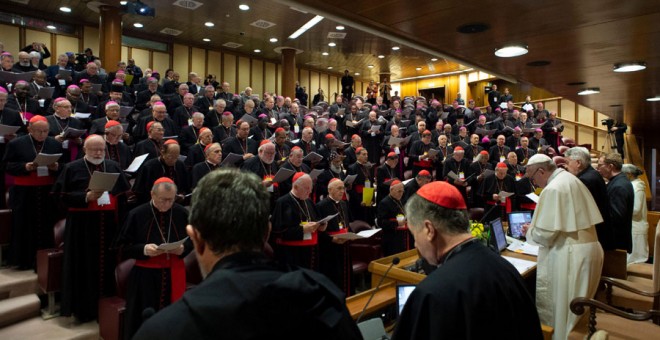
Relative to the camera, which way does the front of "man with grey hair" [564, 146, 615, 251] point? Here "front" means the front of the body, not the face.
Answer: to the viewer's left

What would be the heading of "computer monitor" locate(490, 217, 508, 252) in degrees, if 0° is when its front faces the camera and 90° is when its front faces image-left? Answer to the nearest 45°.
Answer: approximately 315°

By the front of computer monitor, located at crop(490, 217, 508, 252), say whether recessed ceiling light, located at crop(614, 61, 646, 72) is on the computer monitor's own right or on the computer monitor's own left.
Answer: on the computer monitor's own left

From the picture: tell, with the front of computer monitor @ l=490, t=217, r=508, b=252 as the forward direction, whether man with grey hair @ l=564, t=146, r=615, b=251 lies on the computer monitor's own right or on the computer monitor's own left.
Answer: on the computer monitor's own left

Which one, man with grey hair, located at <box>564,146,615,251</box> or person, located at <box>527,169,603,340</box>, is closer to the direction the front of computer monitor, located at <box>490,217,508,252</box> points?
the person

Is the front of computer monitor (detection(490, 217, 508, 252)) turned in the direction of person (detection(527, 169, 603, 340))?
yes

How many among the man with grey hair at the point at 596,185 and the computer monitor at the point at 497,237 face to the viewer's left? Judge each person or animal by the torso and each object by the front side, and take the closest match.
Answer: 1

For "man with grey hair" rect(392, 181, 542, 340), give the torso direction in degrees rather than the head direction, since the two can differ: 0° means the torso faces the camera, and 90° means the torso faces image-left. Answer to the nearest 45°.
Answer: approximately 135°

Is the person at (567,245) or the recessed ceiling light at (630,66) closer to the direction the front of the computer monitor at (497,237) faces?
the person

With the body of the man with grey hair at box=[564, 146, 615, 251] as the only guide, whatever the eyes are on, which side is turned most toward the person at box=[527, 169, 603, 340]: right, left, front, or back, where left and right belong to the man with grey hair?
left

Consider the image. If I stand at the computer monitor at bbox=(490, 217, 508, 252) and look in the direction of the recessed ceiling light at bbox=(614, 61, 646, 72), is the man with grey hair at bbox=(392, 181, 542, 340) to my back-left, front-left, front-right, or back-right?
back-right

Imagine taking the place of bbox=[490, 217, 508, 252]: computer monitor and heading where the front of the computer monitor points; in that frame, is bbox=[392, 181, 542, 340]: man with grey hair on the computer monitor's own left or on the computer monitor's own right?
on the computer monitor's own right

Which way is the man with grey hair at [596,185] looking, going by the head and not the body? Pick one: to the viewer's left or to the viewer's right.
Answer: to the viewer's left
